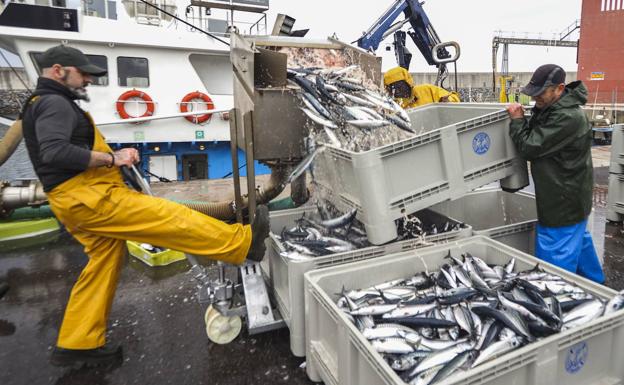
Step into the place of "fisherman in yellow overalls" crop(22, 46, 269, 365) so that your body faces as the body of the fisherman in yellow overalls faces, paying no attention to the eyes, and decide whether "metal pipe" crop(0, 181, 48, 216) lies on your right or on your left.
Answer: on your left

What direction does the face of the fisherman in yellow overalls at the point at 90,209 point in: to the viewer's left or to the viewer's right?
to the viewer's right

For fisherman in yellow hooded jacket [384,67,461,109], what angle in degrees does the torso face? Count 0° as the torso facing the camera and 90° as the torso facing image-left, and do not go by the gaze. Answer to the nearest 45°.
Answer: approximately 45°

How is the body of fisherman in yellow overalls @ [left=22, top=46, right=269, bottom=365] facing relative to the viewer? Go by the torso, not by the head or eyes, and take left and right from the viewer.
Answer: facing to the right of the viewer
